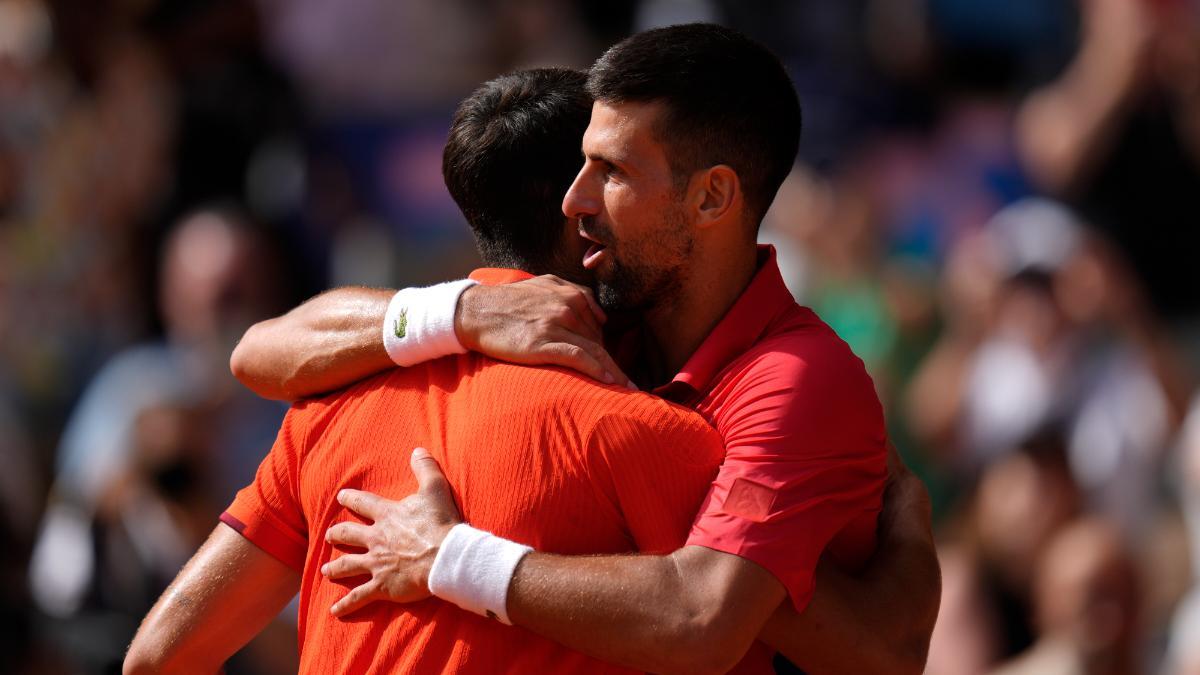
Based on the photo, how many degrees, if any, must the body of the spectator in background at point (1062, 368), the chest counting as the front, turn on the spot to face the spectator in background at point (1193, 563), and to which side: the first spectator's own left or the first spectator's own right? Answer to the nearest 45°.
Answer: approximately 45° to the first spectator's own left

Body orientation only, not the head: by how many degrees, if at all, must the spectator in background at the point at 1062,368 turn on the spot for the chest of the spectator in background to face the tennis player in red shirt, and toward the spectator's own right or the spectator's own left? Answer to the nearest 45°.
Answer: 0° — they already face them

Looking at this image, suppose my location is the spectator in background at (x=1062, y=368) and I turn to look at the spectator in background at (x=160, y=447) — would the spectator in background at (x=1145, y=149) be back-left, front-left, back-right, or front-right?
back-right

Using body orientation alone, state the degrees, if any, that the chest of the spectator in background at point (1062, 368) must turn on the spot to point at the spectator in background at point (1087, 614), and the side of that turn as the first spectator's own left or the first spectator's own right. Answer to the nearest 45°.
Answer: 0° — they already face them

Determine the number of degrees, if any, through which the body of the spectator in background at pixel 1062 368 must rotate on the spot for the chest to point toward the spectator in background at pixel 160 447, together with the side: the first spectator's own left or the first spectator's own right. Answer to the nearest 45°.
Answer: approximately 90° to the first spectator's own right

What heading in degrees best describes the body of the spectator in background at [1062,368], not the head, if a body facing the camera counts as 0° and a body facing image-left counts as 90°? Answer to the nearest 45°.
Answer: approximately 0°
